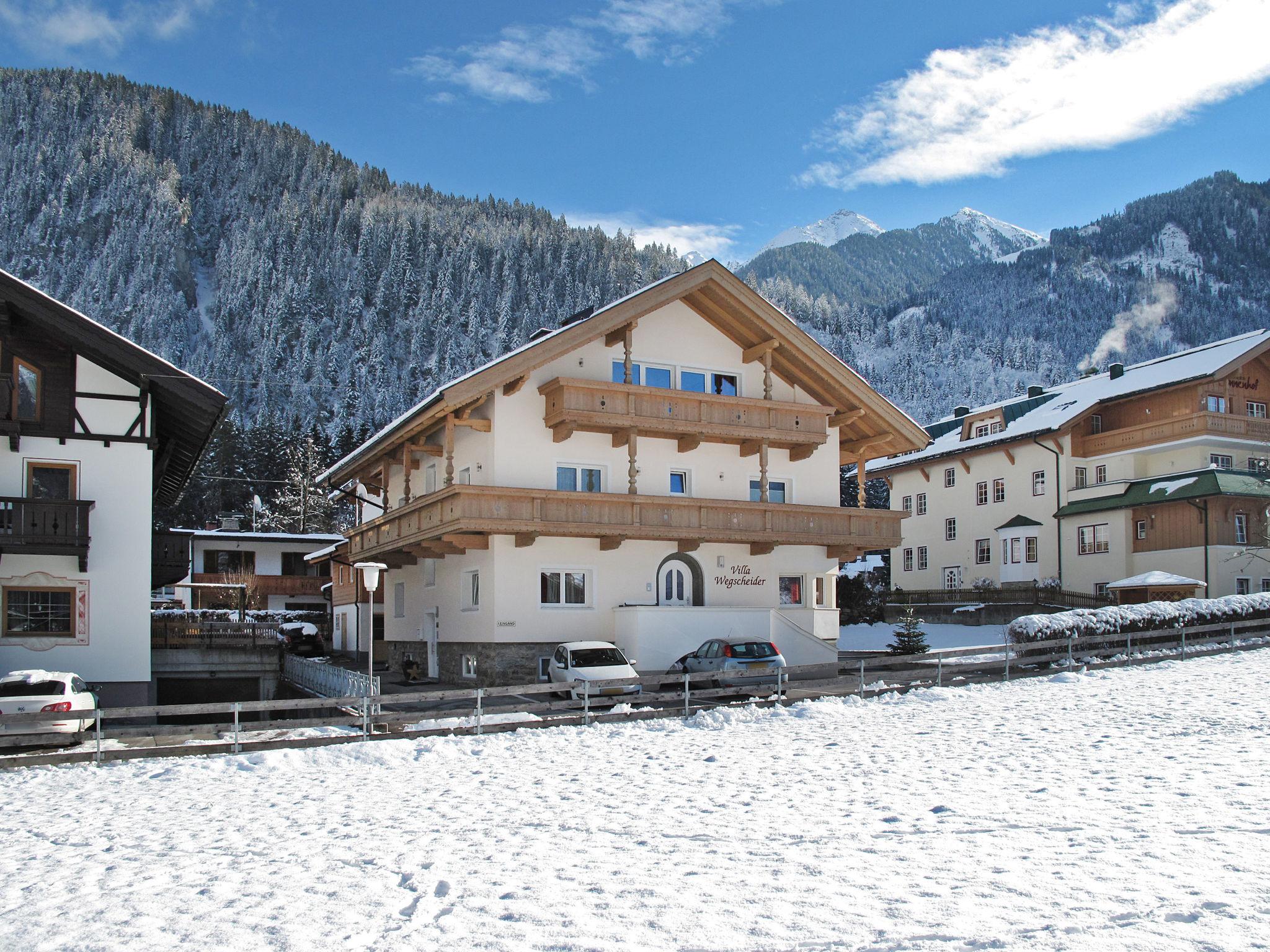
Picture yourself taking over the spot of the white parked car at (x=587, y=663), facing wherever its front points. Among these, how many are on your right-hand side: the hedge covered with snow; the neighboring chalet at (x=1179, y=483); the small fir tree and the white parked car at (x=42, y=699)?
1

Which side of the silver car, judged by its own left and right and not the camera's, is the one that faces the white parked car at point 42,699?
left

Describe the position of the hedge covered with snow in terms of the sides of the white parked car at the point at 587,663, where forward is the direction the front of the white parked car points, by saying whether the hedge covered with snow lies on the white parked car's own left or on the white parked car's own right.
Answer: on the white parked car's own left

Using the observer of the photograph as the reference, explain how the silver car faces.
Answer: facing away from the viewer and to the left of the viewer

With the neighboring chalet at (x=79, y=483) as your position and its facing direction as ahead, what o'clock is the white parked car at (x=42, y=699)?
The white parked car is roughly at 12 o'clock from the neighboring chalet.

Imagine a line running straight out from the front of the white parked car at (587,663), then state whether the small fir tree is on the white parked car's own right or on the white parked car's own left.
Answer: on the white parked car's own left

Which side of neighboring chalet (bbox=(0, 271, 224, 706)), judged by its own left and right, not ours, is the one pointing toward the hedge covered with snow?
left

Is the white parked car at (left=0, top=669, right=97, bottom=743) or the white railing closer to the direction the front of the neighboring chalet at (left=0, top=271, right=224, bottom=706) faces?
the white parked car

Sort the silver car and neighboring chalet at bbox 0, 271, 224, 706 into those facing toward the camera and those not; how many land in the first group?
1

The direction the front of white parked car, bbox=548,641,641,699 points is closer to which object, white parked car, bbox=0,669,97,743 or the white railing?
the white parked car

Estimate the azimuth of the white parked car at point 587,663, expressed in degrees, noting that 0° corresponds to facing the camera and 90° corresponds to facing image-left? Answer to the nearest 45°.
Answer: approximately 315°

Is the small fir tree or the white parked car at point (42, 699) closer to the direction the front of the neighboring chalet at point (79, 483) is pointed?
the white parked car
